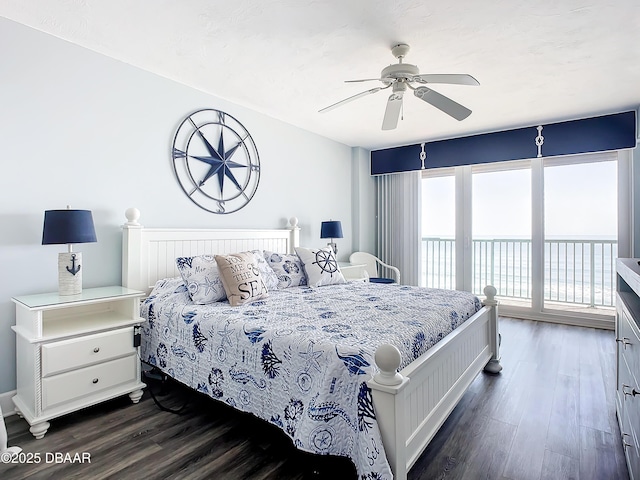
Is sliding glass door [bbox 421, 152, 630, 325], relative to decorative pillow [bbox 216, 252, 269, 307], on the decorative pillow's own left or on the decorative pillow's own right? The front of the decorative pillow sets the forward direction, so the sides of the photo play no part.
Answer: on the decorative pillow's own left

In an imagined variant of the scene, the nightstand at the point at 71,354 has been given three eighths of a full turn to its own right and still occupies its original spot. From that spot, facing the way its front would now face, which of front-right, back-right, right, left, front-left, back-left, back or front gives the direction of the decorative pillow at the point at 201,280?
back

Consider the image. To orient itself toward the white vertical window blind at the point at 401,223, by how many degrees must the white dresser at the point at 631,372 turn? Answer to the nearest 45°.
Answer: approximately 45° to its right

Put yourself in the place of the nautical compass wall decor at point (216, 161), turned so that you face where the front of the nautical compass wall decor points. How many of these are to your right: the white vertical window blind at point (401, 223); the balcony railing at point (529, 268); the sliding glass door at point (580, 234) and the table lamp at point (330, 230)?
0

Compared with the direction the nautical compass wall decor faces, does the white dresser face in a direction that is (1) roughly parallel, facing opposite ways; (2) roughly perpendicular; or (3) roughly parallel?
roughly parallel, facing opposite ways

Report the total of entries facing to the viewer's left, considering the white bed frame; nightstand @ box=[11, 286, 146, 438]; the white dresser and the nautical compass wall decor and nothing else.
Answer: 1

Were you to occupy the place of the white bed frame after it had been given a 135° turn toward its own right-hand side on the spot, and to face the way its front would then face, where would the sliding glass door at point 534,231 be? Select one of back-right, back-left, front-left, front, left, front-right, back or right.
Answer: back-right

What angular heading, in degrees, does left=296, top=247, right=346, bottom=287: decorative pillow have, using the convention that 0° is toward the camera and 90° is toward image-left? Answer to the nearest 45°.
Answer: approximately 315°

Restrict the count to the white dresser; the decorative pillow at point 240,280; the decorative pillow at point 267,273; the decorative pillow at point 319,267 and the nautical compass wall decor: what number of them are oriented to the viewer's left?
1

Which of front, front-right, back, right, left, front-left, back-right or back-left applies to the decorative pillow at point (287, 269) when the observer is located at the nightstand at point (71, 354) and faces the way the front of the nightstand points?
front-left

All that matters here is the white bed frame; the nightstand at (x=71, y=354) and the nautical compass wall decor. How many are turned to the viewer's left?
0

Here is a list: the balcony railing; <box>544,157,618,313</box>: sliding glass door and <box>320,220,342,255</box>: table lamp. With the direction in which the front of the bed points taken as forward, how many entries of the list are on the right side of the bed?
0

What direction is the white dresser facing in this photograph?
to the viewer's left

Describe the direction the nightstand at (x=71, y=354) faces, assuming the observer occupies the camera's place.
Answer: facing the viewer and to the right of the viewer
